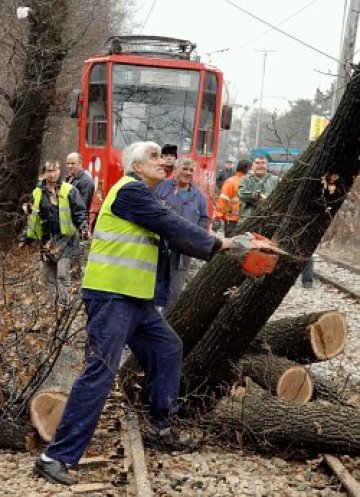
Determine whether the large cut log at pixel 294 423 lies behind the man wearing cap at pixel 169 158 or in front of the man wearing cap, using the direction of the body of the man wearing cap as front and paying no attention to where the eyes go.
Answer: in front

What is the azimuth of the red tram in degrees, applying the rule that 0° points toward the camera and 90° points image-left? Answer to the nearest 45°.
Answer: approximately 0°

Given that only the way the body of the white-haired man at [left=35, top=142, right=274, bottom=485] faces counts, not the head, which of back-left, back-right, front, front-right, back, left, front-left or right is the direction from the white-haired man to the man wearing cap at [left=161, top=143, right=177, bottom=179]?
left

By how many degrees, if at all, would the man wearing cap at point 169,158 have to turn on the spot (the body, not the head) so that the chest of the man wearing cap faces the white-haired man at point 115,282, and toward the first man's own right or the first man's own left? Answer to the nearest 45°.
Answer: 0° — they already face them

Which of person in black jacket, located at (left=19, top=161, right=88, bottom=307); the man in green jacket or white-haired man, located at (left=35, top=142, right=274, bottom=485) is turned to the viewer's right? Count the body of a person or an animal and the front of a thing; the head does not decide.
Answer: the white-haired man

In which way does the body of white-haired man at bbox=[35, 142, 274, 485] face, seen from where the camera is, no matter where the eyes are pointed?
to the viewer's right

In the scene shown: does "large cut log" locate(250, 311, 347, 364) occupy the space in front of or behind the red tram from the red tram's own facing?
in front
